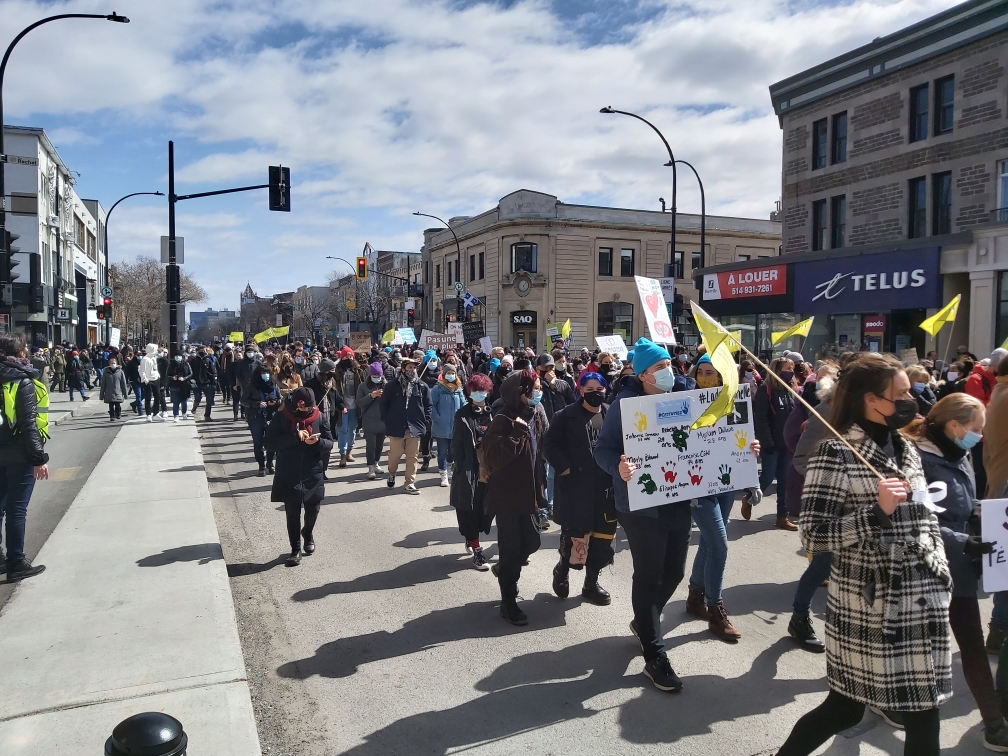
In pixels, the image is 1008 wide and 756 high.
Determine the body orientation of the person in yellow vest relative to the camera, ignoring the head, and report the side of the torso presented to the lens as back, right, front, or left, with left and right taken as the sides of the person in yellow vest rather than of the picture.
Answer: right

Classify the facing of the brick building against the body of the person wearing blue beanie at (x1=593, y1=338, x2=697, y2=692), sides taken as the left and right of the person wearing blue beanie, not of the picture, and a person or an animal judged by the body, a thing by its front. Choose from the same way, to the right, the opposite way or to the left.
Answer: to the right

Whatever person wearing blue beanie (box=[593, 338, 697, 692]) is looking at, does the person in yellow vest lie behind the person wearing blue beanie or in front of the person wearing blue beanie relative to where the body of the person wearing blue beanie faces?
behind

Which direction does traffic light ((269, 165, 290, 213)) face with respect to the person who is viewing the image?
facing away from the viewer

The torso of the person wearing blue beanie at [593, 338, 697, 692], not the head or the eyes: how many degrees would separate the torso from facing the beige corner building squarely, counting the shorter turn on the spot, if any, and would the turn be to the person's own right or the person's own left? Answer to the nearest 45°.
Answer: approximately 135° to the person's own left

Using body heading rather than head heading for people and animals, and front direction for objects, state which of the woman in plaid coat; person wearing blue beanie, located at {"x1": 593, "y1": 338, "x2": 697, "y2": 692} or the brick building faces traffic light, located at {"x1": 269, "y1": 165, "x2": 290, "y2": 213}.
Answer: the brick building

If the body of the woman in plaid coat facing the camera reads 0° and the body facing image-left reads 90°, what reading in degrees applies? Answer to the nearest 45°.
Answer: approximately 315°

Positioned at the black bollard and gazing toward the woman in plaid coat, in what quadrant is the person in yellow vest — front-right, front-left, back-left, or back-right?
back-left

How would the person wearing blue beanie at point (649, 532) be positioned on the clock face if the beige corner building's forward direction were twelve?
The person wearing blue beanie is roughly at 12 o'clock from the beige corner building.

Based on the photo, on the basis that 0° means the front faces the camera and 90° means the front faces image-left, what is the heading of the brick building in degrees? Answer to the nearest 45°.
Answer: approximately 45°

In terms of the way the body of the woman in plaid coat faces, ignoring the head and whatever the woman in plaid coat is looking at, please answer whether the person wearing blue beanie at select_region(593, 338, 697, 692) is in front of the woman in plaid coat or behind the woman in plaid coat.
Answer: behind

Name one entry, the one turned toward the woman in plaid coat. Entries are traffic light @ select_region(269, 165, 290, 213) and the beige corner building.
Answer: the beige corner building

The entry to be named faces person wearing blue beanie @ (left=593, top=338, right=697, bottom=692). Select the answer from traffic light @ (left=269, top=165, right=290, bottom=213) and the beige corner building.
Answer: the beige corner building

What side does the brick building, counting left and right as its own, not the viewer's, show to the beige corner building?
right

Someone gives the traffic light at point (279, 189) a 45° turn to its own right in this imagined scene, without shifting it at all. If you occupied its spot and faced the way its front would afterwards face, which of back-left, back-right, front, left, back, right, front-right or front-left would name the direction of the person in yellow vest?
back-right
